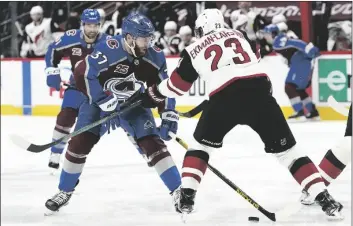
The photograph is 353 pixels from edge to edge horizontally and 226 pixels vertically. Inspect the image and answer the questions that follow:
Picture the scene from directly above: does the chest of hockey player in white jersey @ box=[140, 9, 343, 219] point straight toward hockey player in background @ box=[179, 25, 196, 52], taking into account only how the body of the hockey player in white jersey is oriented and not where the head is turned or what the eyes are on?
yes

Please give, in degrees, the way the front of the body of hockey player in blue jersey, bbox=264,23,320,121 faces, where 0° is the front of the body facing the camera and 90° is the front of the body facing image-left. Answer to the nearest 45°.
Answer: approximately 90°

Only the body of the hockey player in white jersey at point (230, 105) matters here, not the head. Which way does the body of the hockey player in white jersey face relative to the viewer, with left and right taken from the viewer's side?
facing away from the viewer

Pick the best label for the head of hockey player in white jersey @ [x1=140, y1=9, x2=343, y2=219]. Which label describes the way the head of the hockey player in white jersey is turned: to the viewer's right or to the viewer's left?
to the viewer's left

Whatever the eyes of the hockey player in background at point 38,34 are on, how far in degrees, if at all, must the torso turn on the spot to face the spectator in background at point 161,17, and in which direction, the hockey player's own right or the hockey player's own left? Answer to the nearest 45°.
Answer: approximately 45° to the hockey player's own left

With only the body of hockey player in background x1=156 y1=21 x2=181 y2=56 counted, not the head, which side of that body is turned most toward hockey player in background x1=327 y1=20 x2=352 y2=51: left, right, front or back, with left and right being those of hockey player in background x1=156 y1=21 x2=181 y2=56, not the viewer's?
left

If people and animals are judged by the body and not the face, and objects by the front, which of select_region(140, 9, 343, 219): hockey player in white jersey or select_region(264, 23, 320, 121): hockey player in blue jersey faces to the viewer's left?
the hockey player in blue jersey

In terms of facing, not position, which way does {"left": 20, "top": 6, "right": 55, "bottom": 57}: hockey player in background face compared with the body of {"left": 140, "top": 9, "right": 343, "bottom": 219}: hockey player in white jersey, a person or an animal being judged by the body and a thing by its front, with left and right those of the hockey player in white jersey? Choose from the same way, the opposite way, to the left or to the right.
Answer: the opposite way
